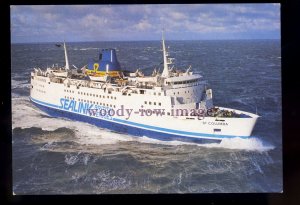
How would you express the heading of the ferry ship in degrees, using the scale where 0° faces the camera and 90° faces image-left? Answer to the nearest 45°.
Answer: approximately 315°
